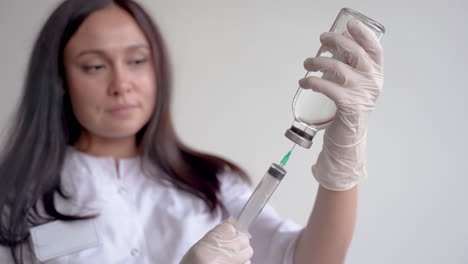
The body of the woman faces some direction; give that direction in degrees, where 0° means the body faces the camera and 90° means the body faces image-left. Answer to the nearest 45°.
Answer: approximately 0°

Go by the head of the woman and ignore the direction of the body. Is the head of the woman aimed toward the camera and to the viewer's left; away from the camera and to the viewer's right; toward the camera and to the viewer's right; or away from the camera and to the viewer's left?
toward the camera and to the viewer's right
